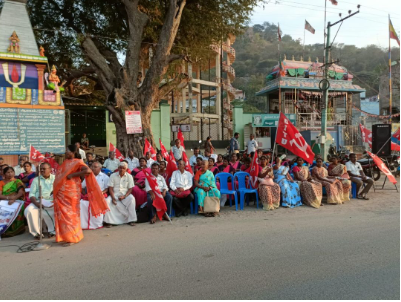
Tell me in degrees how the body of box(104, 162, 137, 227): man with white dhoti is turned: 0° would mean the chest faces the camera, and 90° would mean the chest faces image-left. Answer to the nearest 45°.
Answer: approximately 0°

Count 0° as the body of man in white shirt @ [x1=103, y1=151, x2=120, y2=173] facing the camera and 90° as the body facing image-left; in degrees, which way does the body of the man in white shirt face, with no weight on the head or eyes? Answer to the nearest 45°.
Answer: approximately 0°

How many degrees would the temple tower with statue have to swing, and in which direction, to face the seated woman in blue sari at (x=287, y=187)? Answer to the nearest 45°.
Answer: approximately 45° to its left

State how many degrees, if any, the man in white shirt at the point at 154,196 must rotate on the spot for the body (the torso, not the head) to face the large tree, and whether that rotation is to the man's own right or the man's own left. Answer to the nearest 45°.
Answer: approximately 180°
